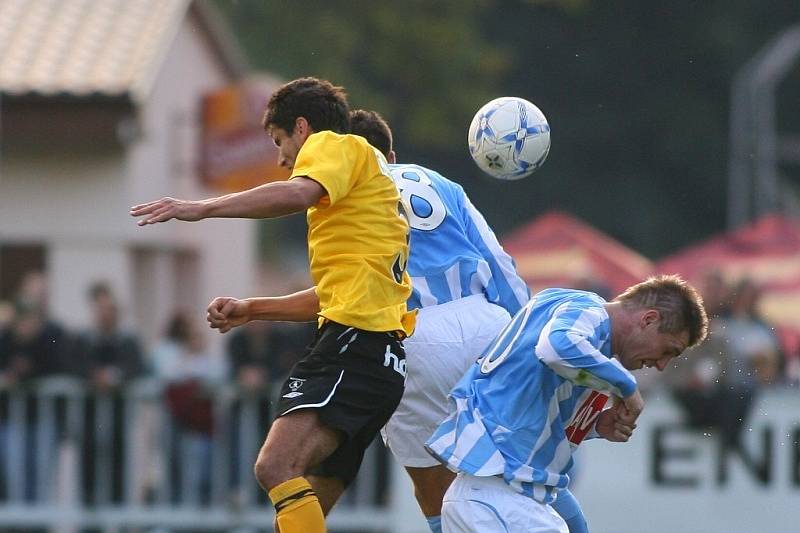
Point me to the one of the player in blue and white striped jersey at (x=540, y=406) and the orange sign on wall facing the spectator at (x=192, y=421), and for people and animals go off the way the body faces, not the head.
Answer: the orange sign on wall

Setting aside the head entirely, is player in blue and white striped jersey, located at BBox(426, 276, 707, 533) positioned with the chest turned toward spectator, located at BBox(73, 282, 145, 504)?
no

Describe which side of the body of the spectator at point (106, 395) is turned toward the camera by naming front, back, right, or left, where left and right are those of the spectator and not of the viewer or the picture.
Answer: front

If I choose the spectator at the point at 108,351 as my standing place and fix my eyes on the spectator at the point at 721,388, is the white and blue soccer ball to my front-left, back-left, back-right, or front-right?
front-right

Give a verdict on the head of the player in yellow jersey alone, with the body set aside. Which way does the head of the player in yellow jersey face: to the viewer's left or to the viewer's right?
to the viewer's left

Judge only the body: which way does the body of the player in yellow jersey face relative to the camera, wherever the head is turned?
to the viewer's left

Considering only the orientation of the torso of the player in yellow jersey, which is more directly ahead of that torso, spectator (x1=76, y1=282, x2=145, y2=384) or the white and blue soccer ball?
the spectator

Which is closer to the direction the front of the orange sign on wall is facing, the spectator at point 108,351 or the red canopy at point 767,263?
the spectator

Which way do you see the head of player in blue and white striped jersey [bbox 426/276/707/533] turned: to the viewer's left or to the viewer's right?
to the viewer's right

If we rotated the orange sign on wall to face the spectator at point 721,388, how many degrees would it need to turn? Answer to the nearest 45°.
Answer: approximately 45° to its left

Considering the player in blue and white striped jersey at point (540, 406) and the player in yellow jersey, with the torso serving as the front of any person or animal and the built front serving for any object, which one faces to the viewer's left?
the player in yellow jersey

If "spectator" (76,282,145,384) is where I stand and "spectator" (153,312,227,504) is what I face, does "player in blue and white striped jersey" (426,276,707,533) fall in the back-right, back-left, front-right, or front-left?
front-right

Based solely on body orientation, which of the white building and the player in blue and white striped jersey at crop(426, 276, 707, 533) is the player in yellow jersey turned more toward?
the white building

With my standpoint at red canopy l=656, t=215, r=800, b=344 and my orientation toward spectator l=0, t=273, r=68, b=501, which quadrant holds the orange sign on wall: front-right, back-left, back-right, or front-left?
front-right

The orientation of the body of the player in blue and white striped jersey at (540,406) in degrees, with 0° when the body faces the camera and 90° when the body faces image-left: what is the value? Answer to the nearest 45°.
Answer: approximately 270°
